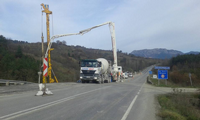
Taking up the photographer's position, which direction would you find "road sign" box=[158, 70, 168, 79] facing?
facing the viewer

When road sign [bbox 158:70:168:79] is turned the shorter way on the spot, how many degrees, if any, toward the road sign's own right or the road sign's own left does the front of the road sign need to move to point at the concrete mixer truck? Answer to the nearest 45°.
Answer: approximately 90° to the road sign's own right
